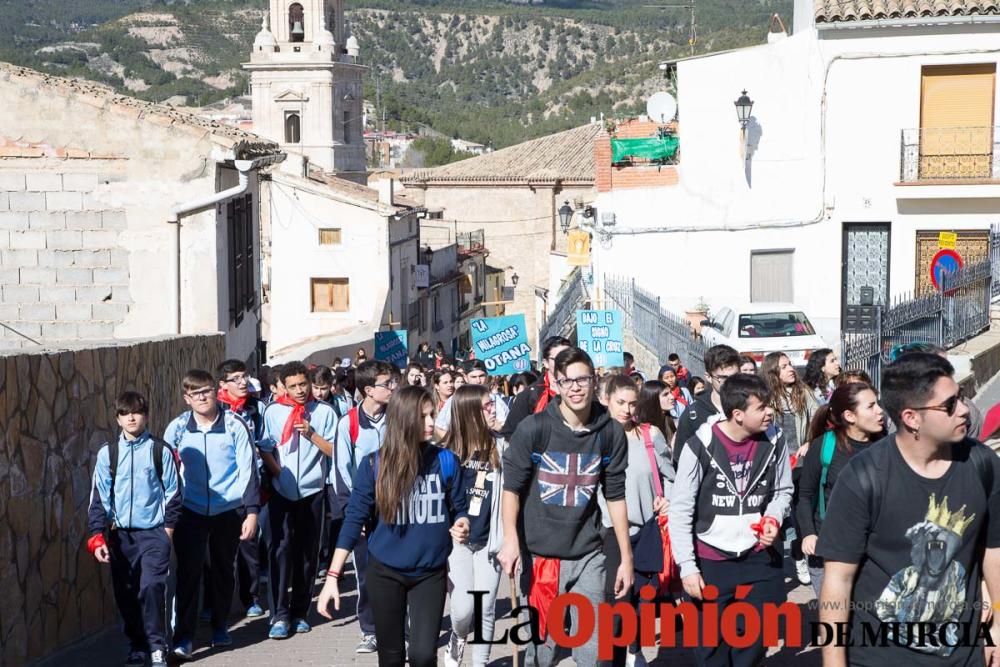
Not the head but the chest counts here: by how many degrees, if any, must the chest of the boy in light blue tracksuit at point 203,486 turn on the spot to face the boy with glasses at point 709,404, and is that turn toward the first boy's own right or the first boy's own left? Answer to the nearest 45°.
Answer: approximately 90° to the first boy's own left

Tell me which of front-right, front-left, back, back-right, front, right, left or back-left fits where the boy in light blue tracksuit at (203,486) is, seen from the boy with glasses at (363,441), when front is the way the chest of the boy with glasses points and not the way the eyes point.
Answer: back-right

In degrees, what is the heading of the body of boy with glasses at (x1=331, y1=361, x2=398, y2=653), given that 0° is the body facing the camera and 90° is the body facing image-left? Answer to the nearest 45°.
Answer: approximately 315°

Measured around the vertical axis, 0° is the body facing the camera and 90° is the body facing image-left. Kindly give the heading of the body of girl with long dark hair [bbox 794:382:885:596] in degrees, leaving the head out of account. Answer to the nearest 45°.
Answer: approximately 315°

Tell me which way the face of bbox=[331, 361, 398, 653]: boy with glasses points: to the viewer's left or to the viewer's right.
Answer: to the viewer's right

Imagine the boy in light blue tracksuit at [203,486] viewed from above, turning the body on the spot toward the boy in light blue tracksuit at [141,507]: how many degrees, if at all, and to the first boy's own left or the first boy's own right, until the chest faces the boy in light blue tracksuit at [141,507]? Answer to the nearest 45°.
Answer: approximately 45° to the first boy's own right
